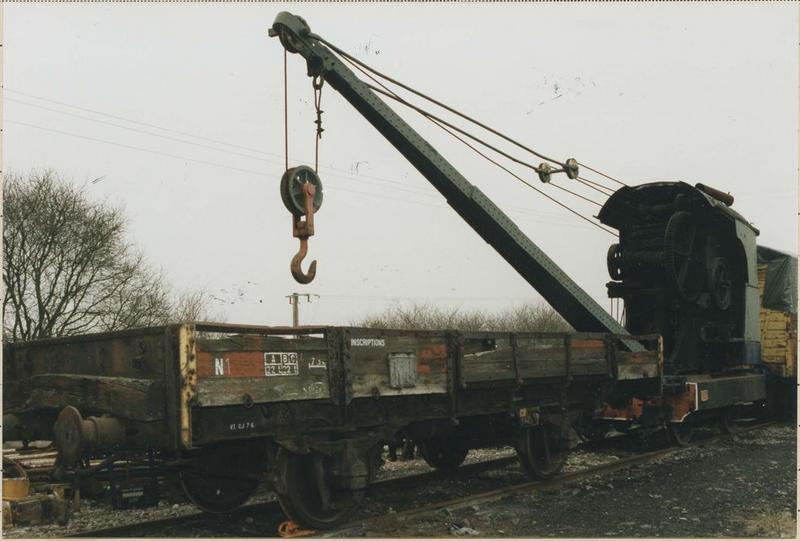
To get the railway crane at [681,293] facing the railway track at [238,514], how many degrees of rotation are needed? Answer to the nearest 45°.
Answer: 0° — it already faces it

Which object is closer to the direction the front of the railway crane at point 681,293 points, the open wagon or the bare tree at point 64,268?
the open wagon

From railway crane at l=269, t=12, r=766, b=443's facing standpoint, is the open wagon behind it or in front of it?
in front

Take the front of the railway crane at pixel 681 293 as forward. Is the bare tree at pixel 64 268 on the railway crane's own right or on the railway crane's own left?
on the railway crane's own right

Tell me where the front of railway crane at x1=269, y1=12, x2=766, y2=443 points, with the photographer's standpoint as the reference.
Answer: facing the viewer and to the left of the viewer
